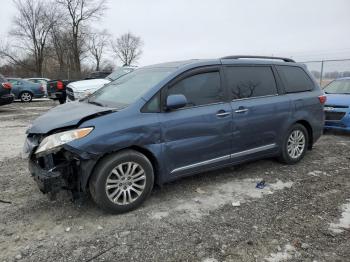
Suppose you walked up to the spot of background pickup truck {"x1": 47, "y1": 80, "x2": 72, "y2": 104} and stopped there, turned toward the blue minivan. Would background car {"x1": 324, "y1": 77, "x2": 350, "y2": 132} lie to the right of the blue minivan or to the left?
left

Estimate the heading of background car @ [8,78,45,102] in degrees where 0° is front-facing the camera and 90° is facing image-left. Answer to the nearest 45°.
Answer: approximately 135°

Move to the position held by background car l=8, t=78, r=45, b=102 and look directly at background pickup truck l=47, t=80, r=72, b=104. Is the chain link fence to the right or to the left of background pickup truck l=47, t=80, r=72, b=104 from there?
left

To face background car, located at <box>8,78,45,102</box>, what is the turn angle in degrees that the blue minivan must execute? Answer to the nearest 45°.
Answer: approximately 90° to its right

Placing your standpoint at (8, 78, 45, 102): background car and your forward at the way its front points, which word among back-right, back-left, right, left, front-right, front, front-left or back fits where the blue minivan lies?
back-left
